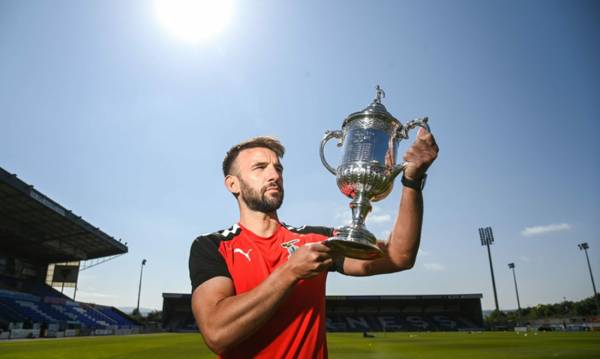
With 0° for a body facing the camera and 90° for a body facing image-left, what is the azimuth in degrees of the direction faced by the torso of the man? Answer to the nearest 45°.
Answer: approximately 315°

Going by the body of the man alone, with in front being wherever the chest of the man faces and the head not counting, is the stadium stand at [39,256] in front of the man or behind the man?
behind
